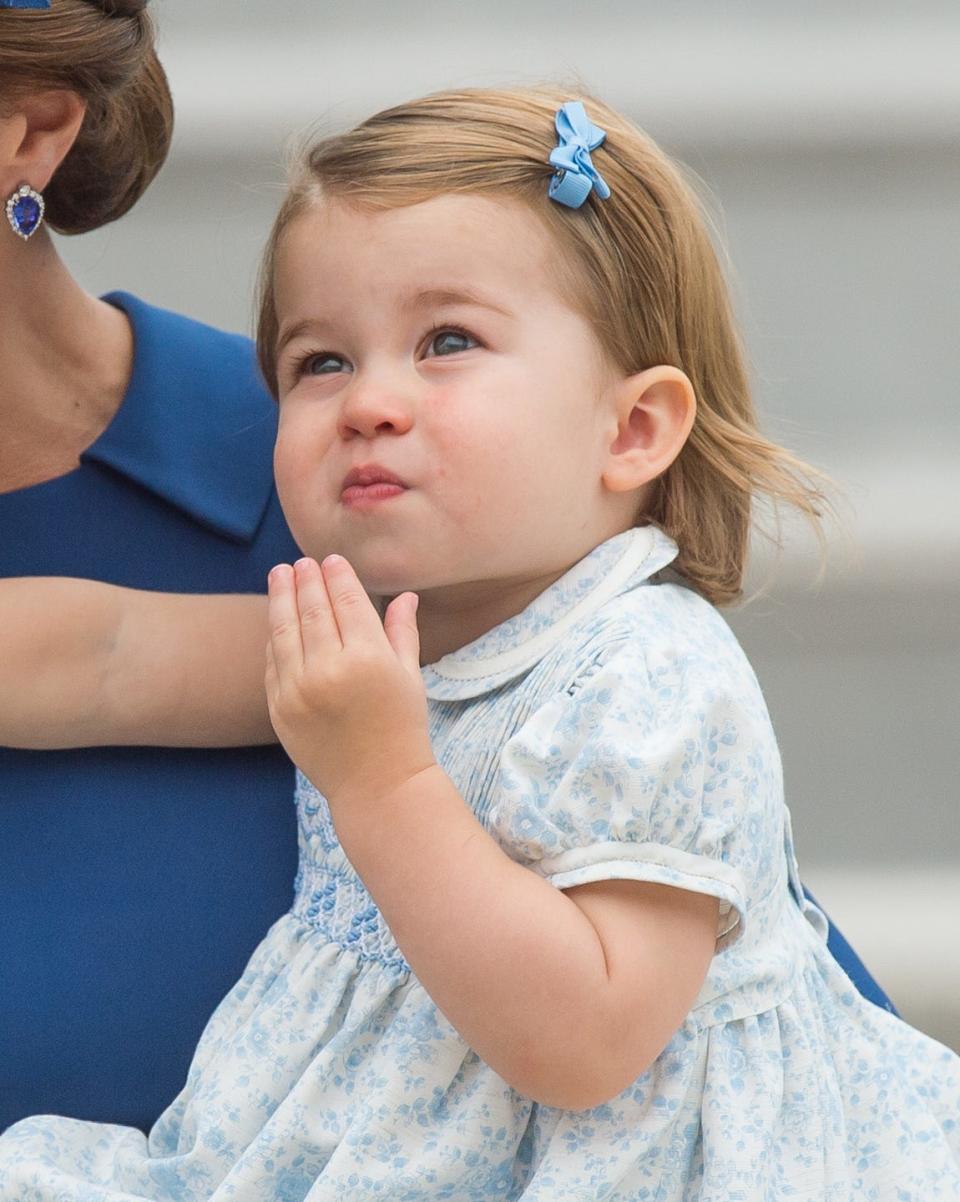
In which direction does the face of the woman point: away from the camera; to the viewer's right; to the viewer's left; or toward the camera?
to the viewer's left

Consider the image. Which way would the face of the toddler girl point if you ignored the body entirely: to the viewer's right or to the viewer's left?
to the viewer's left

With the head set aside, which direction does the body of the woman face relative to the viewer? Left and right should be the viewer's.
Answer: facing the viewer and to the left of the viewer
